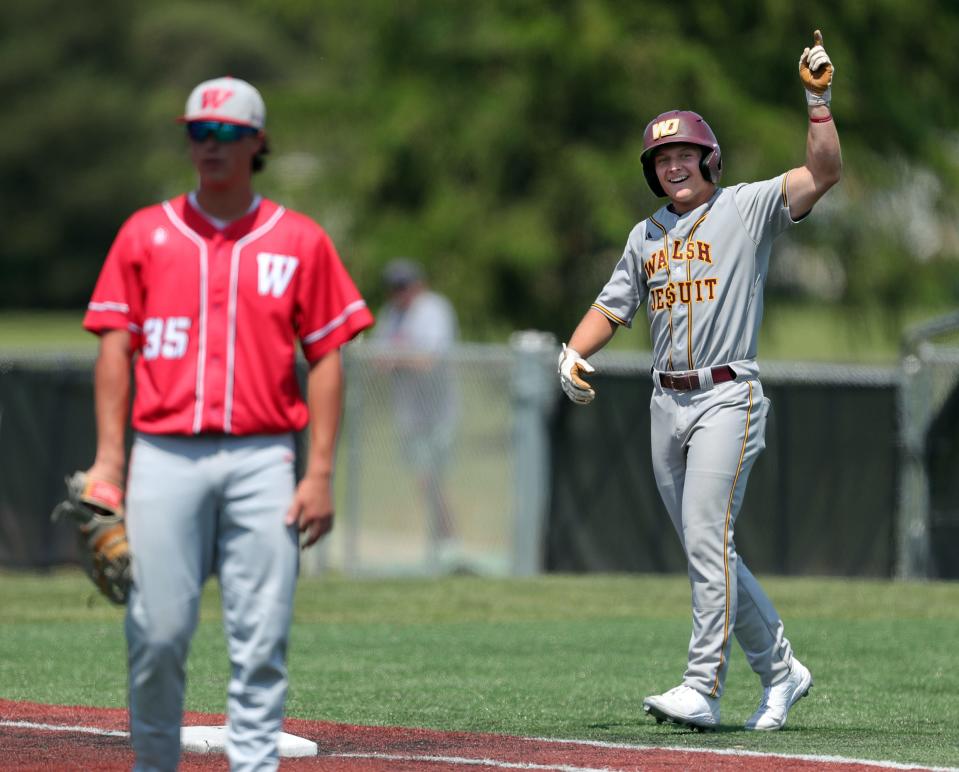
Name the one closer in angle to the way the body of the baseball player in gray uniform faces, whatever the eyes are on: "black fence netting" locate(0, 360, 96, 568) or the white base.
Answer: the white base

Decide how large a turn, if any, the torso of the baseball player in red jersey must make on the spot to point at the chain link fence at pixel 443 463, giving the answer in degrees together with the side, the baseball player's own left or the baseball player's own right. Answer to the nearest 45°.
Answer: approximately 180°

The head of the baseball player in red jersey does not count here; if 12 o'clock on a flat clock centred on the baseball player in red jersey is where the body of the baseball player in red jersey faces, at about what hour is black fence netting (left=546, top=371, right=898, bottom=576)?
The black fence netting is roughly at 7 o'clock from the baseball player in red jersey.

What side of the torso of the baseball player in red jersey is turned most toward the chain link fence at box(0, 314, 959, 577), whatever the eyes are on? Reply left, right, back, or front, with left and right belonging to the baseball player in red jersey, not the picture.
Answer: back

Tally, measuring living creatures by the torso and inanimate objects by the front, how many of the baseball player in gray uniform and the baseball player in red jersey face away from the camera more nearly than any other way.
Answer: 0

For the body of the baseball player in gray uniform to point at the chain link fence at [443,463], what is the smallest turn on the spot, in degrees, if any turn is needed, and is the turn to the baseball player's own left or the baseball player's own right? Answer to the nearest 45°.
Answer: approximately 135° to the baseball player's own right

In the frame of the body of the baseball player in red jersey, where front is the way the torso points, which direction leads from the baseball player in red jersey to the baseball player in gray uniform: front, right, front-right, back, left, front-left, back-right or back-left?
back-left

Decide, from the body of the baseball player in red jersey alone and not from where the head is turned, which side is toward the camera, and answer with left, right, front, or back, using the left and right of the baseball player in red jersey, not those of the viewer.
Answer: front
